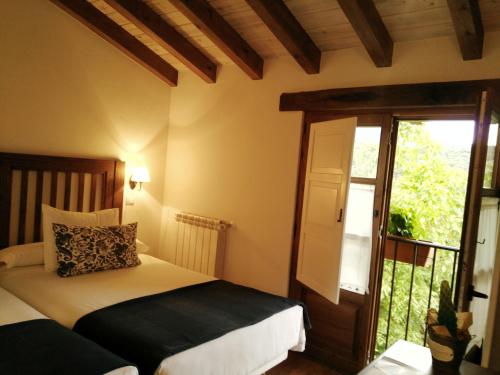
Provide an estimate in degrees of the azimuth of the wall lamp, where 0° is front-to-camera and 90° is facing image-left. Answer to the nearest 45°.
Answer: approximately 315°

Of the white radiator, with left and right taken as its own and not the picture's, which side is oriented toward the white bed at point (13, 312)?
front

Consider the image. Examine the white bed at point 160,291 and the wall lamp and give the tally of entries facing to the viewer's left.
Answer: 0

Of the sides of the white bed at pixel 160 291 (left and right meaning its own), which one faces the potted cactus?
front

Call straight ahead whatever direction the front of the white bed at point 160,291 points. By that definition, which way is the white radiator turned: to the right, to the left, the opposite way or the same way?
to the right

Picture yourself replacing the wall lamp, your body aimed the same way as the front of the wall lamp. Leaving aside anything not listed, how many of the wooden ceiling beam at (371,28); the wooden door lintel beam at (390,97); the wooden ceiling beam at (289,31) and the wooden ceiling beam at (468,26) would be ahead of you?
4

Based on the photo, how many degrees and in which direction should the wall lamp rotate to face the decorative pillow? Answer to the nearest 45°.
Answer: approximately 90° to its right

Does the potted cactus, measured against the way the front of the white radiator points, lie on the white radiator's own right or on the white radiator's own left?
on the white radiator's own left

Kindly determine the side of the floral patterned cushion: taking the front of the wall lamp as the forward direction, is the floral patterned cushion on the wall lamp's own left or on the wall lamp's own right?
on the wall lamp's own right

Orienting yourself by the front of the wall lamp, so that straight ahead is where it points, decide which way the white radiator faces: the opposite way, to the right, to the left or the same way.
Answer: to the right

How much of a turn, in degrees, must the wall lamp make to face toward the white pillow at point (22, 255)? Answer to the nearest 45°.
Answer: approximately 90° to its right
